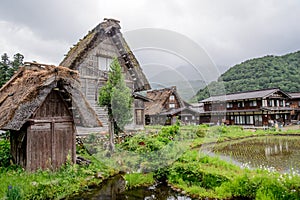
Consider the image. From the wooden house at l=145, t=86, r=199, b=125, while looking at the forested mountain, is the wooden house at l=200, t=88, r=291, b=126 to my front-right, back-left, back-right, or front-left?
front-right

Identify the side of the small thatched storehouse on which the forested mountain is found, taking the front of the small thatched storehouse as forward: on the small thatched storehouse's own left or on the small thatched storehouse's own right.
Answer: on the small thatched storehouse's own left

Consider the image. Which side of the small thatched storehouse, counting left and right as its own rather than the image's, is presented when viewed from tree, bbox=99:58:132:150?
left

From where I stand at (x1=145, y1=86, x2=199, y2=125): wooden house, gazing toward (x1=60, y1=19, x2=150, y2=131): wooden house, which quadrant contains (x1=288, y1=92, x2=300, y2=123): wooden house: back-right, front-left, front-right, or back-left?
back-left

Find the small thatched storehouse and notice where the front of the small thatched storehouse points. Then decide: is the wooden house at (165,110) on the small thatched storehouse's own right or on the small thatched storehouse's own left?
on the small thatched storehouse's own left

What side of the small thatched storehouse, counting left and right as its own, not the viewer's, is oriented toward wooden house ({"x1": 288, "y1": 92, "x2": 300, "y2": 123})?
left

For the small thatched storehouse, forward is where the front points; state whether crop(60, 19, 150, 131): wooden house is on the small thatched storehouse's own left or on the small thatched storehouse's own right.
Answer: on the small thatched storehouse's own left

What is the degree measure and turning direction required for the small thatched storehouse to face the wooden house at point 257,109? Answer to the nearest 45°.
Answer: approximately 90° to its left

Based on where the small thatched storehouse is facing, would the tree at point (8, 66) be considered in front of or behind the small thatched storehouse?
behind

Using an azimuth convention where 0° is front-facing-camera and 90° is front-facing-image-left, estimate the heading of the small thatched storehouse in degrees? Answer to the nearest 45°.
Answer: approximately 315°
